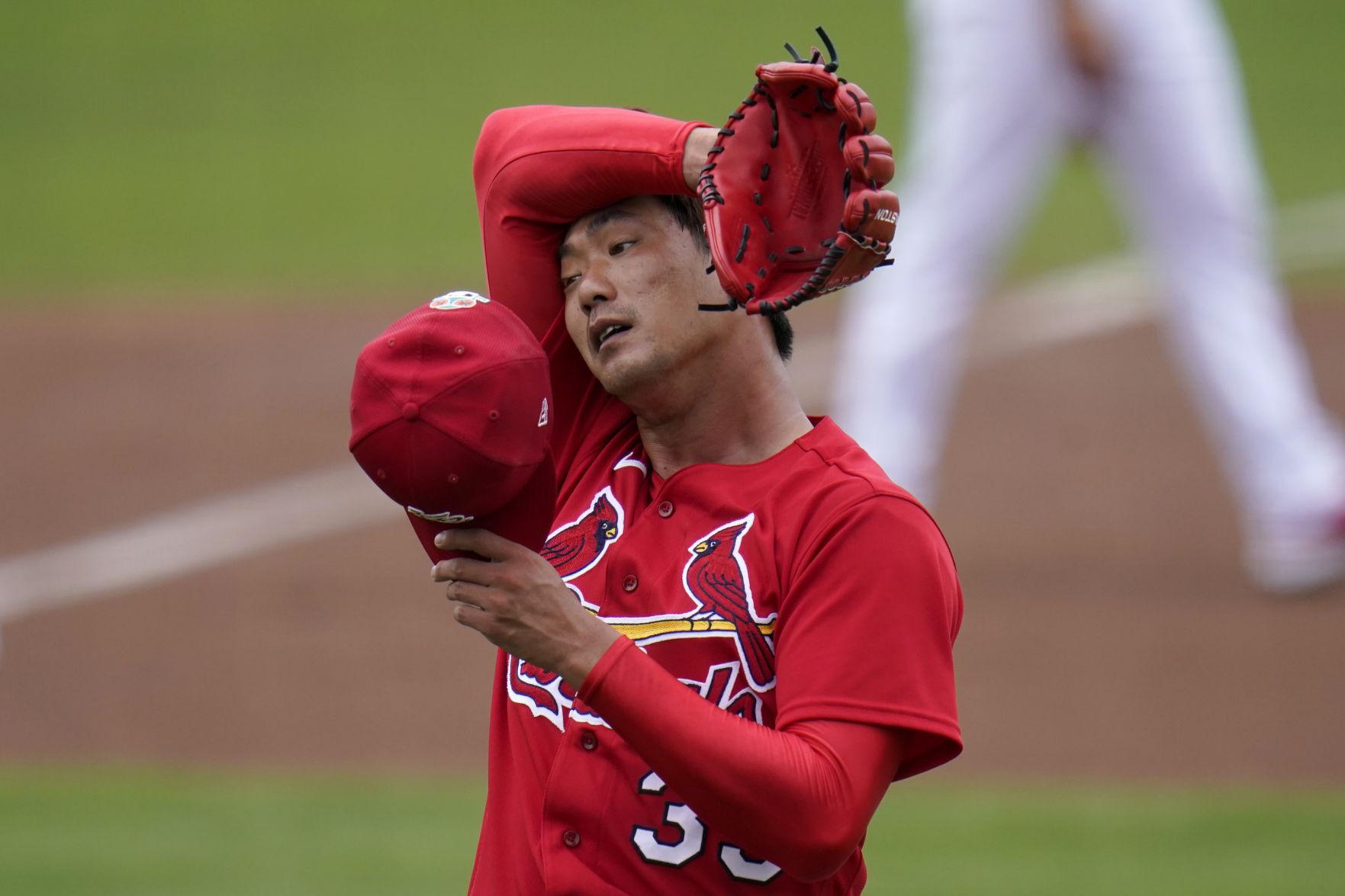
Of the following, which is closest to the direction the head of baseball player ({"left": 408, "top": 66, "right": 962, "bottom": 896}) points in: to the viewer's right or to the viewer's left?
to the viewer's left

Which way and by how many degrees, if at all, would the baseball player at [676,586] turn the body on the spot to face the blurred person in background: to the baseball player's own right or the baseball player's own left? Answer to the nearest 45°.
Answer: approximately 180°
